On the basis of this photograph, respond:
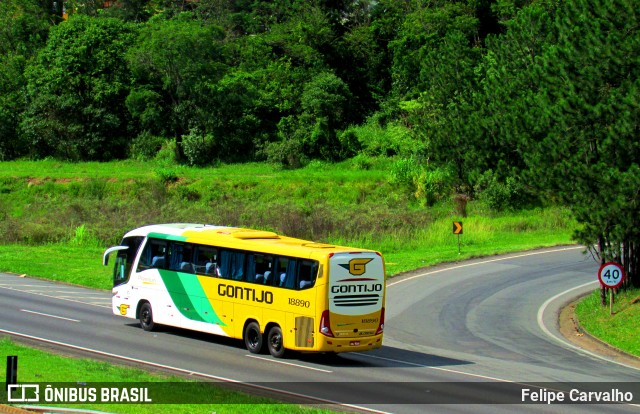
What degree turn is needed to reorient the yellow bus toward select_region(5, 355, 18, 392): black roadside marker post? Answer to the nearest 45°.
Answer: approximately 90° to its left

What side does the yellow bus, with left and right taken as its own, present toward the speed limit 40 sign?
right

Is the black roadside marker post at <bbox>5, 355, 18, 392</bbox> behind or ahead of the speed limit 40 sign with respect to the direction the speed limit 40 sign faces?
ahead

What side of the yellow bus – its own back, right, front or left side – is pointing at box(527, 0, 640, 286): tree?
right

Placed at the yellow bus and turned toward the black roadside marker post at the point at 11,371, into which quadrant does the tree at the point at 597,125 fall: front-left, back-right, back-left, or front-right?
back-left

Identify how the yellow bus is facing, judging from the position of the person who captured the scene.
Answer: facing away from the viewer and to the left of the viewer

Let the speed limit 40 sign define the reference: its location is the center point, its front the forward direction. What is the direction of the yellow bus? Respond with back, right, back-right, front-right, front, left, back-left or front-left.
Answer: front-right

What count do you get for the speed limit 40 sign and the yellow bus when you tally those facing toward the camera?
1

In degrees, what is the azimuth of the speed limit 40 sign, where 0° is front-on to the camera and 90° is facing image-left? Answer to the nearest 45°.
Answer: approximately 0°
